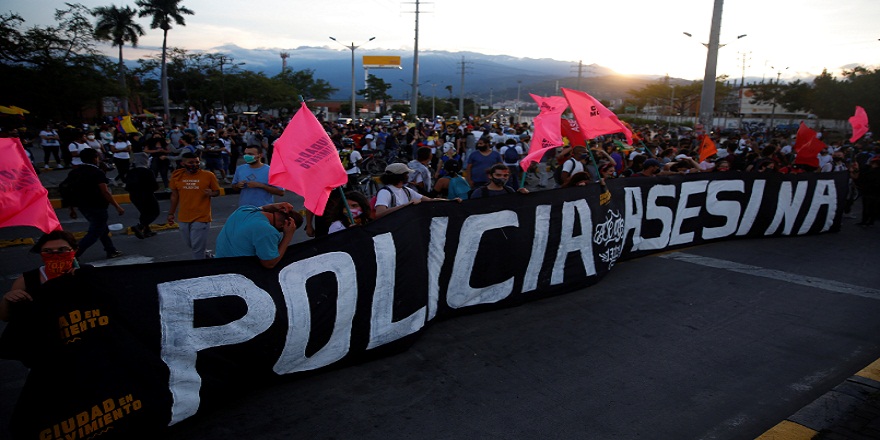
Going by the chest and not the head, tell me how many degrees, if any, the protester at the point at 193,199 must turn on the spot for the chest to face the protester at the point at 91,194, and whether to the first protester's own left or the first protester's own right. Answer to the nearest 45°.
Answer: approximately 135° to the first protester's own right

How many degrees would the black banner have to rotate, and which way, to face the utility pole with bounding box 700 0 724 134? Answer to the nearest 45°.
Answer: approximately 90° to its left

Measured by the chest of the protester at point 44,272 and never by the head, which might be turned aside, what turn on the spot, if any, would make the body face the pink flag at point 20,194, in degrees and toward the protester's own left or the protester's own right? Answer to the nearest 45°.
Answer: approximately 180°

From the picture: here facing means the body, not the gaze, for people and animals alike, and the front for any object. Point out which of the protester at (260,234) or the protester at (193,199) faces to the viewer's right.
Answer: the protester at (260,234)

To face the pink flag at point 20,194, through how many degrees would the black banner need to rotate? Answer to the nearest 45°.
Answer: approximately 135° to its right

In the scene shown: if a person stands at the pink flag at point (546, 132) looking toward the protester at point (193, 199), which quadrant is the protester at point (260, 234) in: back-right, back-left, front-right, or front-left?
front-left

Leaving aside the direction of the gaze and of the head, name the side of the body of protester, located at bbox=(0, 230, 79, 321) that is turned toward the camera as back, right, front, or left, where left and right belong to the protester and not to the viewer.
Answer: front

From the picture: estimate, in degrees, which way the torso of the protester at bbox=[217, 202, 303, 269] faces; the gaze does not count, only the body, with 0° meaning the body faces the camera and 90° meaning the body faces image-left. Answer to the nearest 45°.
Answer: approximately 270°

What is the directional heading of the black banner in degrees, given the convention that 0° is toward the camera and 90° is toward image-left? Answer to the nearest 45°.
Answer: approximately 315°

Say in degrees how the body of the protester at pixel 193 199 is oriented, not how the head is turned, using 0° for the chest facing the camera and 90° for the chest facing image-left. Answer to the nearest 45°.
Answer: approximately 0°
